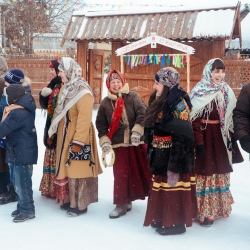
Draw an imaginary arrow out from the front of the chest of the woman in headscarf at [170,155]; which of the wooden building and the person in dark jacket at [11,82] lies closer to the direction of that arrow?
the person in dark jacket

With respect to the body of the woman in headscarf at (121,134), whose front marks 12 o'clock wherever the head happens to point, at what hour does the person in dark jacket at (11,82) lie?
The person in dark jacket is roughly at 3 o'clock from the woman in headscarf.
